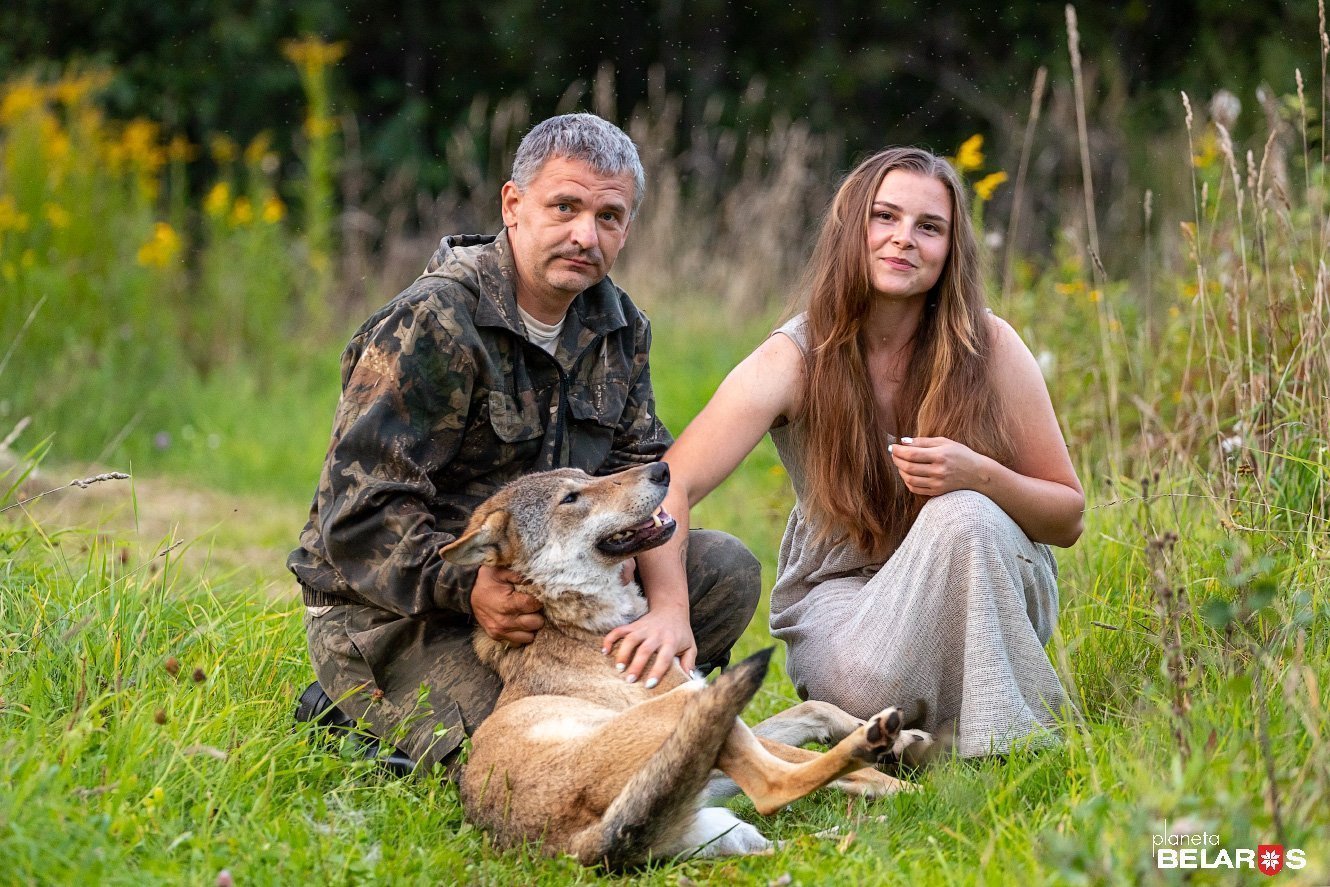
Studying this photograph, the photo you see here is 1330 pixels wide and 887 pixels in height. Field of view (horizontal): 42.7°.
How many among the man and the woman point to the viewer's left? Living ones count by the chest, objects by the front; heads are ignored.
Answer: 0

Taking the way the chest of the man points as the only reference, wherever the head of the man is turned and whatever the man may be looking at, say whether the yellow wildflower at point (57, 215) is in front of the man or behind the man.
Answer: behind

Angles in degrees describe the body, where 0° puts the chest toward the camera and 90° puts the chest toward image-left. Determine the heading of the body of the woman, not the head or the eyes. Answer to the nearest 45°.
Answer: approximately 0°

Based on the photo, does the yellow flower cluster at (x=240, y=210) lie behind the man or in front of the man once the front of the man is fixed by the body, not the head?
behind

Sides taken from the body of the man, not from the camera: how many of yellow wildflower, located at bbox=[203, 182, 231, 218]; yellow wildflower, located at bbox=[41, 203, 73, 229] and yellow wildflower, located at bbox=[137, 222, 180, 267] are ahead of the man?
0

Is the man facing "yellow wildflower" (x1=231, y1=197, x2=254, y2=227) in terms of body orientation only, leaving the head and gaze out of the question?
no

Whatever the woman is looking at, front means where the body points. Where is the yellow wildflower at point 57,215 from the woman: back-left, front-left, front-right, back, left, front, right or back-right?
back-right

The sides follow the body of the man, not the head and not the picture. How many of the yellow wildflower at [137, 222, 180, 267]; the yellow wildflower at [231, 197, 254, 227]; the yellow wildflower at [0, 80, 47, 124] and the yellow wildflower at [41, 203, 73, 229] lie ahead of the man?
0

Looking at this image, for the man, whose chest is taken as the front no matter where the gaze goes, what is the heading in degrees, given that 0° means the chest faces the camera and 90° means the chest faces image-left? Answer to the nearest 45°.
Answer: approximately 315°

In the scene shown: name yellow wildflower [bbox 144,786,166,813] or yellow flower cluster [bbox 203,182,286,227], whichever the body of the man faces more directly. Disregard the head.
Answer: the yellow wildflower

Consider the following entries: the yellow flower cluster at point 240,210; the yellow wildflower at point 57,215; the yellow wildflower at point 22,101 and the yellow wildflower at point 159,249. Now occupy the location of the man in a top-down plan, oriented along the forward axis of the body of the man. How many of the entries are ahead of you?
0

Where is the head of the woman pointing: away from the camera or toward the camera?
toward the camera

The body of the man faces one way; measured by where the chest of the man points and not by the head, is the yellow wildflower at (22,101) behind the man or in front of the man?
behind

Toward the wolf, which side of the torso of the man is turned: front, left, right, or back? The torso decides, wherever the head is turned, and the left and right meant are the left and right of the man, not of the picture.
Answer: front

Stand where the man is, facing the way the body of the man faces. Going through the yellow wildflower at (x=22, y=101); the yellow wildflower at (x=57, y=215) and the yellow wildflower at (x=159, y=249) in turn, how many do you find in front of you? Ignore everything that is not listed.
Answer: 0

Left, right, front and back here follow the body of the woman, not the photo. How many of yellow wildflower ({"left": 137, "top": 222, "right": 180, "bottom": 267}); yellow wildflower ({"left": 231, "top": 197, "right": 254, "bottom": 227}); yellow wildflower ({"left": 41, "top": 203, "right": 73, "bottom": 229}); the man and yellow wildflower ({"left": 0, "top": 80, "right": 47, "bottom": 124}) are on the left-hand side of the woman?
0
